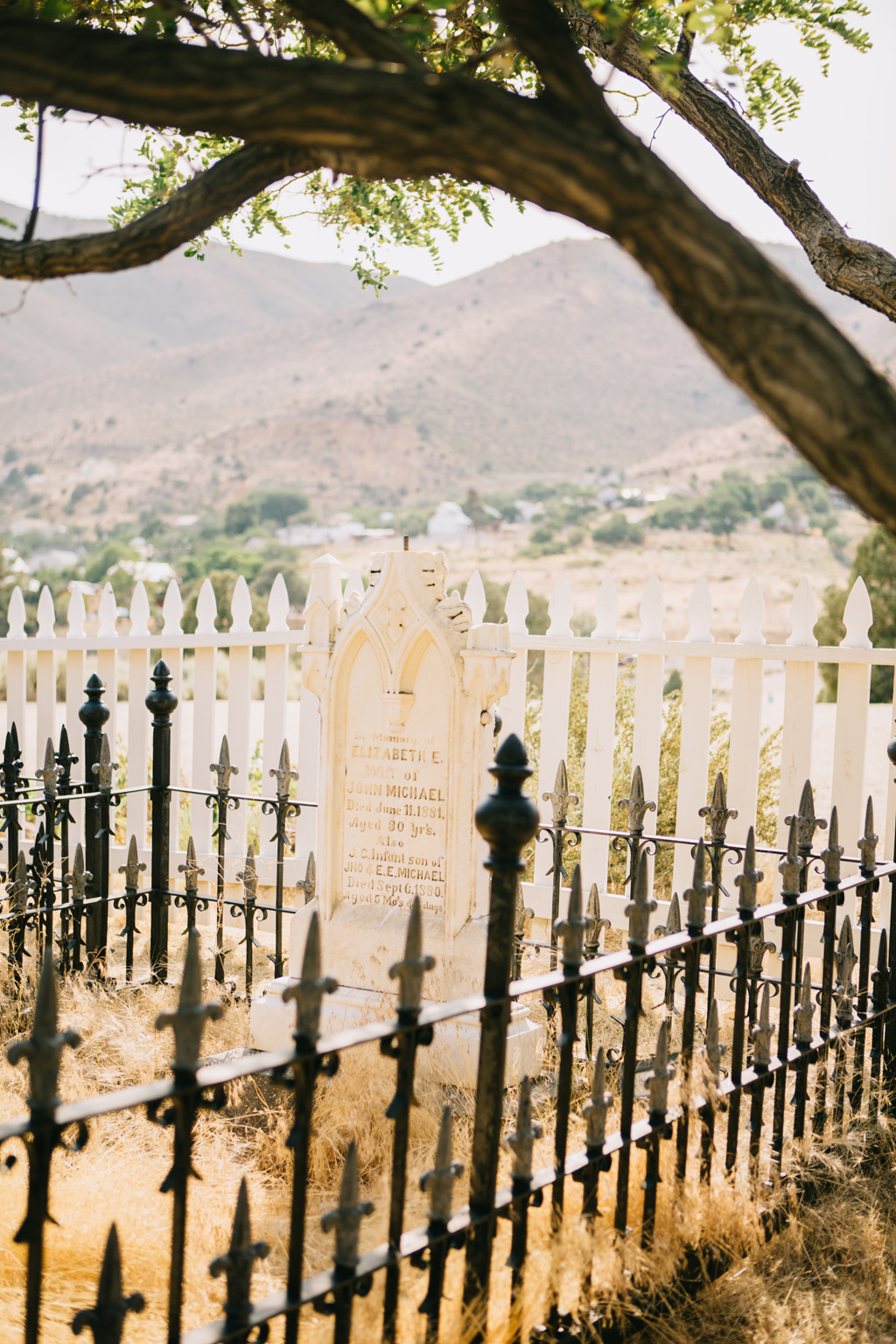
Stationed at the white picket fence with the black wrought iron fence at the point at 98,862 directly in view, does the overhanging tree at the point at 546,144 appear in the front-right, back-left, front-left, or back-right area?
front-left

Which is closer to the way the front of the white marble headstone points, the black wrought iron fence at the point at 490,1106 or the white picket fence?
the black wrought iron fence

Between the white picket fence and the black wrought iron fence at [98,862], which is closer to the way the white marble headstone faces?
the black wrought iron fence

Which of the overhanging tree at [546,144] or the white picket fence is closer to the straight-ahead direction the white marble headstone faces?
the overhanging tree

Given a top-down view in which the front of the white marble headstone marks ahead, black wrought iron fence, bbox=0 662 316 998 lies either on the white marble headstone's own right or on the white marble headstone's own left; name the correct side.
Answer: on the white marble headstone's own right

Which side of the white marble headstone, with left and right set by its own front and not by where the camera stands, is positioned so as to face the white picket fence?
back
